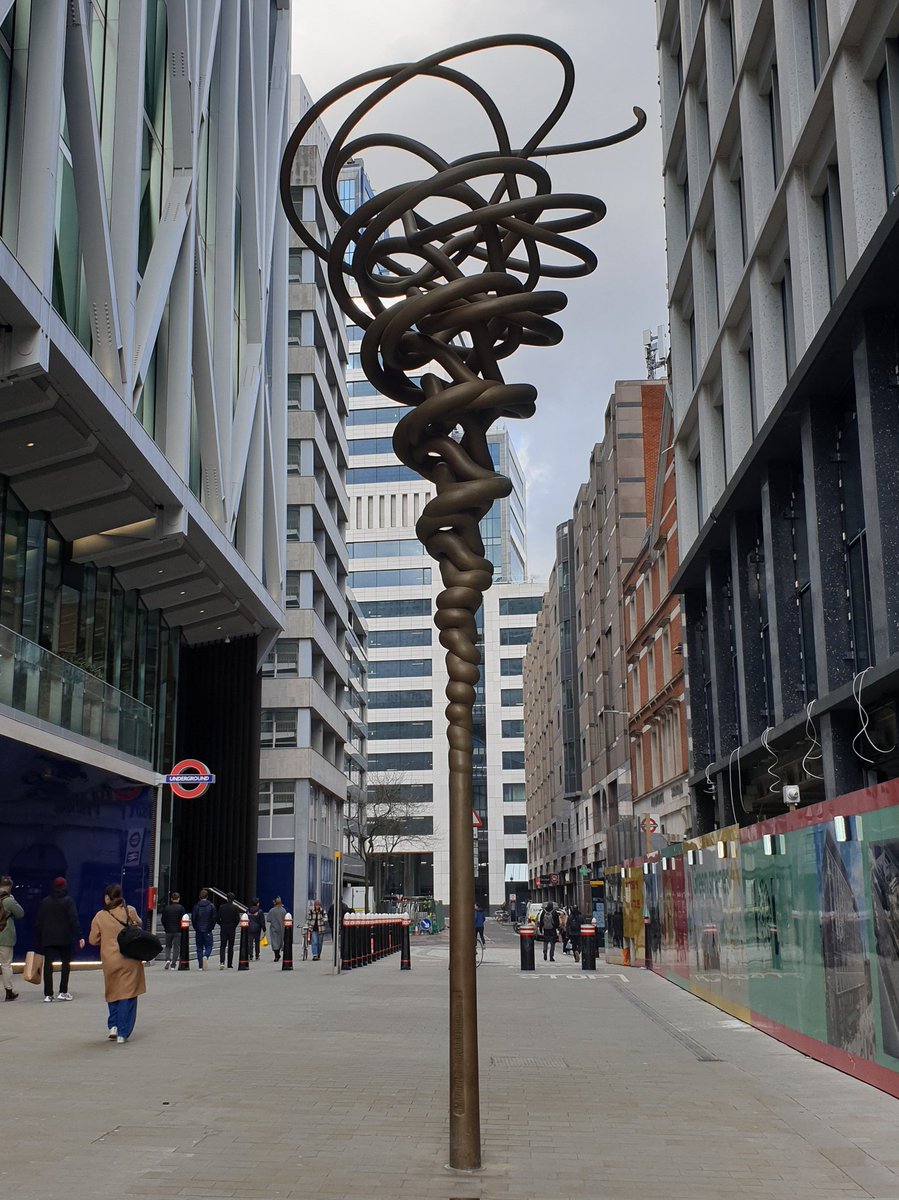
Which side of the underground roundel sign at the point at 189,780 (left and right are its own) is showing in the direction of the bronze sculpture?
front

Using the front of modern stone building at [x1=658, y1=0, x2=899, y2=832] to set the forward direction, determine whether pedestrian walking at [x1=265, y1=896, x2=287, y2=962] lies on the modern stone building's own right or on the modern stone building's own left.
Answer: on the modern stone building's own right

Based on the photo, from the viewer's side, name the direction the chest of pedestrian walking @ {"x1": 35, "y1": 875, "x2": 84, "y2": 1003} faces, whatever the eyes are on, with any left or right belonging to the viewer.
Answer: facing away from the viewer

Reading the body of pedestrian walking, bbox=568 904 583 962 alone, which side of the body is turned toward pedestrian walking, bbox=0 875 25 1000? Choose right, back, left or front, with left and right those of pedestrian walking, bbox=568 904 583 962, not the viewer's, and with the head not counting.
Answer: back

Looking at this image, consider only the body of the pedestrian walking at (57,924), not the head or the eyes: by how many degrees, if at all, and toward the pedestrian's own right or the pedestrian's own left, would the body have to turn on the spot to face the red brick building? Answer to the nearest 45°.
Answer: approximately 45° to the pedestrian's own right

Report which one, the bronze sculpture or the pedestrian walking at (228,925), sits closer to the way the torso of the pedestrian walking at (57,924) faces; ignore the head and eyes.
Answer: the pedestrian walking

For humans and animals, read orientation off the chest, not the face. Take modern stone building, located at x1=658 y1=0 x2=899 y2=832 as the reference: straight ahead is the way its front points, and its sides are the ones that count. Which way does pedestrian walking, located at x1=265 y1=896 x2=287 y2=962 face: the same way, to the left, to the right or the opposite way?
to the right

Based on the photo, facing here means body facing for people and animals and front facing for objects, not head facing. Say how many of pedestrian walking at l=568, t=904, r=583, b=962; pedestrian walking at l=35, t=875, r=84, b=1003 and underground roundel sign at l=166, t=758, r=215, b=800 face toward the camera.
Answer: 1

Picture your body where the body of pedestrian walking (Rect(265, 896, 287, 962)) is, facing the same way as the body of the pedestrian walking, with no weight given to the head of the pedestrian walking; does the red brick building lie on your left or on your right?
on your right

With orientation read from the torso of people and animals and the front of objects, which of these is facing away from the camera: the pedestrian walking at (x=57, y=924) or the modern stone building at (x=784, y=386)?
the pedestrian walking

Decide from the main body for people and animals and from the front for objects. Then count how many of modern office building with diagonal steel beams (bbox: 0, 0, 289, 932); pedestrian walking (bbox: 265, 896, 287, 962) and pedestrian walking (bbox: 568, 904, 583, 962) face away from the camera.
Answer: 2

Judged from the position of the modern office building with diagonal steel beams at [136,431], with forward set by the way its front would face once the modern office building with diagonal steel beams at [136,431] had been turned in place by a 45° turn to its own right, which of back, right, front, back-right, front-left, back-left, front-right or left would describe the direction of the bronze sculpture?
front

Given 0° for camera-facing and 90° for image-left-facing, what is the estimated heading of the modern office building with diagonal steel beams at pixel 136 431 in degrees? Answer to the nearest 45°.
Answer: approximately 315°
